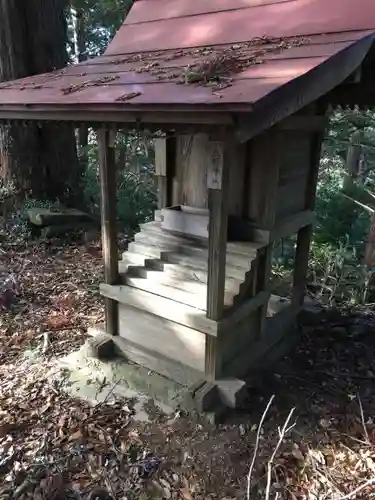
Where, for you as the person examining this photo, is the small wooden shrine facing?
facing the viewer and to the left of the viewer
